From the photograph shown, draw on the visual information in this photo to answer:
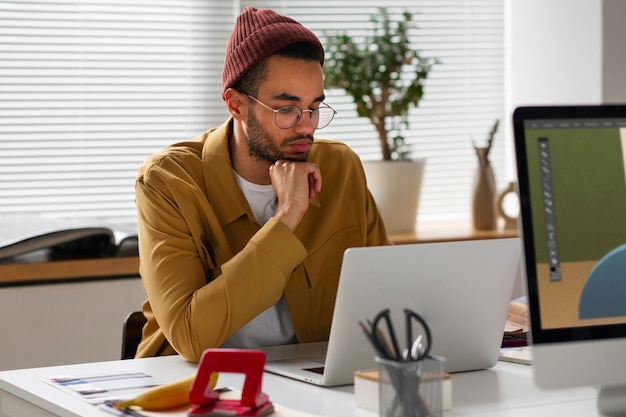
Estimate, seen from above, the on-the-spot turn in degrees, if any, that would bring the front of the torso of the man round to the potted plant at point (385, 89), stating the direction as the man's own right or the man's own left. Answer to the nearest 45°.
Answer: approximately 135° to the man's own left

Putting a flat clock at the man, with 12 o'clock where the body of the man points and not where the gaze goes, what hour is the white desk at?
The white desk is roughly at 1 o'clock from the man.

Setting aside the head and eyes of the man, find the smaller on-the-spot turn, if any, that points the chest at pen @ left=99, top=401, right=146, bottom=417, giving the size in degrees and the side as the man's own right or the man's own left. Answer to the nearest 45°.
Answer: approximately 45° to the man's own right

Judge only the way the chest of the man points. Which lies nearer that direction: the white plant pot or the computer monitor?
the computer monitor

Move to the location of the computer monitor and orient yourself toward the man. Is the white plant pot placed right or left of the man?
right

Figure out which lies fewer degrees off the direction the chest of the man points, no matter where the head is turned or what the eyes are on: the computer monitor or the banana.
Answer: the computer monitor

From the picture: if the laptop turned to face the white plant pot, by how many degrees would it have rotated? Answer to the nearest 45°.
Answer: approximately 45° to its right

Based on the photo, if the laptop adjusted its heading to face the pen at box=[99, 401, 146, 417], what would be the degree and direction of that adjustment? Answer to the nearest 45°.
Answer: approximately 90° to its left

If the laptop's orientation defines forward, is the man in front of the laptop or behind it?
in front

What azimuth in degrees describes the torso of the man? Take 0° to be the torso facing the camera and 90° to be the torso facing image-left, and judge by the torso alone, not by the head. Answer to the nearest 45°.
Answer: approximately 315°

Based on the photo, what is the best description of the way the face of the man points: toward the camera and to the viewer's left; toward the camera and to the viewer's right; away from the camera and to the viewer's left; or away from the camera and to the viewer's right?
toward the camera and to the viewer's right

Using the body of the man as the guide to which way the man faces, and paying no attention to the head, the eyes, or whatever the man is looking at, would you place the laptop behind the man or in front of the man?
in front

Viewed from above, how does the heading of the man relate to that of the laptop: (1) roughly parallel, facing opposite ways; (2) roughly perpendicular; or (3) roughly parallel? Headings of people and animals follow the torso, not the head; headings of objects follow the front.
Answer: roughly parallel, facing opposite ways

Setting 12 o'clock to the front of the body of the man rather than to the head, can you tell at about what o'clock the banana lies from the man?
The banana is roughly at 2 o'clock from the man.

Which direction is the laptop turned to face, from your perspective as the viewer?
facing away from the viewer and to the left of the viewer
